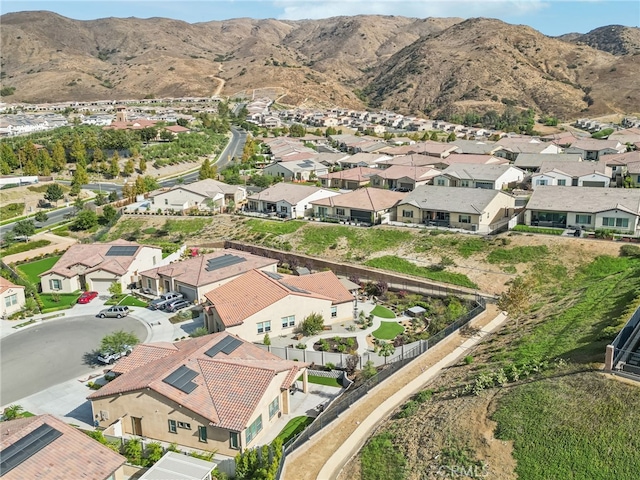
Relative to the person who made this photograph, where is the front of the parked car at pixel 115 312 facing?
facing to the left of the viewer

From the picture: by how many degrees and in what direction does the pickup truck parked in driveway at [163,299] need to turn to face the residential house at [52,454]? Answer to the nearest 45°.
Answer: approximately 135° to its right

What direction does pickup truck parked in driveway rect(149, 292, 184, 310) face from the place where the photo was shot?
facing away from the viewer and to the right of the viewer

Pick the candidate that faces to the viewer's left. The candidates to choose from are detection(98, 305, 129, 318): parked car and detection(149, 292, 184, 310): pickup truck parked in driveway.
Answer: the parked car

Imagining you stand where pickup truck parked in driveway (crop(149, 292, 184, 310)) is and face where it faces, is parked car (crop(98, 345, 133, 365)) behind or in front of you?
behind

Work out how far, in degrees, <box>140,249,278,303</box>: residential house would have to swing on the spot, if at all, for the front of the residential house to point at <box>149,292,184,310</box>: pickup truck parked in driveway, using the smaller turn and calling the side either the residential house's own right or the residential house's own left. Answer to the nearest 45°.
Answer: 0° — it already faces it

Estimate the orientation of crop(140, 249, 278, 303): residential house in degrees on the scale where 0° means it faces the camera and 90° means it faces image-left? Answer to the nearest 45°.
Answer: approximately 45°

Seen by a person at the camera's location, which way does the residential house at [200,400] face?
facing away from the viewer and to the left of the viewer

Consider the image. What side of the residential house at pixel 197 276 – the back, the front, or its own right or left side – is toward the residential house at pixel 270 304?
left

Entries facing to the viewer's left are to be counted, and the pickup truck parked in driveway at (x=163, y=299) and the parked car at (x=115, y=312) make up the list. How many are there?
1
